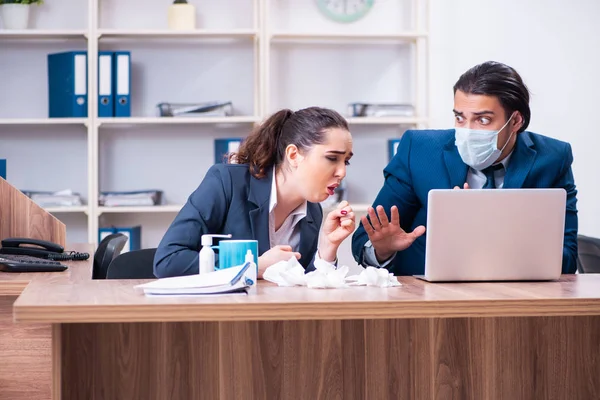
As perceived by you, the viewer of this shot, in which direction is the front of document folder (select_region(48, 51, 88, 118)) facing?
facing the viewer and to the right of the viewer

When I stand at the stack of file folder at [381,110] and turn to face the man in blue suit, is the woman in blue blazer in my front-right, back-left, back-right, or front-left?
front-right

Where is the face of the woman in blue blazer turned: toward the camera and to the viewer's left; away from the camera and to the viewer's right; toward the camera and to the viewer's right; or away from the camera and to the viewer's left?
toward the camera and to the viewer's right

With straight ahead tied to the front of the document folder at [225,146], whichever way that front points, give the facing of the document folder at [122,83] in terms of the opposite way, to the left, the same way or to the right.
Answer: the same way

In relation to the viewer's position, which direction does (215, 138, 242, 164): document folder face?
facing the viewer

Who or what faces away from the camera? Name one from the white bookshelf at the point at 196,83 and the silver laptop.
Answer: the silver laptop

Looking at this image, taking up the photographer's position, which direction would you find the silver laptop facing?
facing away from the viewer

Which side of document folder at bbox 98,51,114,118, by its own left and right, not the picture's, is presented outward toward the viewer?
front

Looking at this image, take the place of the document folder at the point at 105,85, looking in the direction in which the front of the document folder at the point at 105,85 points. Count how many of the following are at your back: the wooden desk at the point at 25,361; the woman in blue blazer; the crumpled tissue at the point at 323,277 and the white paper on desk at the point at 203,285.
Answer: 0

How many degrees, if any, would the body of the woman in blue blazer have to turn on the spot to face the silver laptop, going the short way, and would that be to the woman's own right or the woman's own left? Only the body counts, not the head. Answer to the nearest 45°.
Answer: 0° — they already face it

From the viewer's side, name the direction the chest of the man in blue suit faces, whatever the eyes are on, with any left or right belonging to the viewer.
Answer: facing the viewer

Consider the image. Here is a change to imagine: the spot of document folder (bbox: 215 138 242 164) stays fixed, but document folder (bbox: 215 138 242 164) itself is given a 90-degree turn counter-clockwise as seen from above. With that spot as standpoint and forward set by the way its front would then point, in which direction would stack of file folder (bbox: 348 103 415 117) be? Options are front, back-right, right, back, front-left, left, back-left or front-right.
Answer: front

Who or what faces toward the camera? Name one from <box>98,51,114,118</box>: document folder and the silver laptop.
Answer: the document folder

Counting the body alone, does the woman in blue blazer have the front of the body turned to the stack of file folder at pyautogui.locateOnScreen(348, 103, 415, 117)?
no

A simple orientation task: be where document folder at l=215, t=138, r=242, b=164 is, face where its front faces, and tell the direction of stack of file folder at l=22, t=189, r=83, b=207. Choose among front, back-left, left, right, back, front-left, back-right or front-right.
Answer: right
